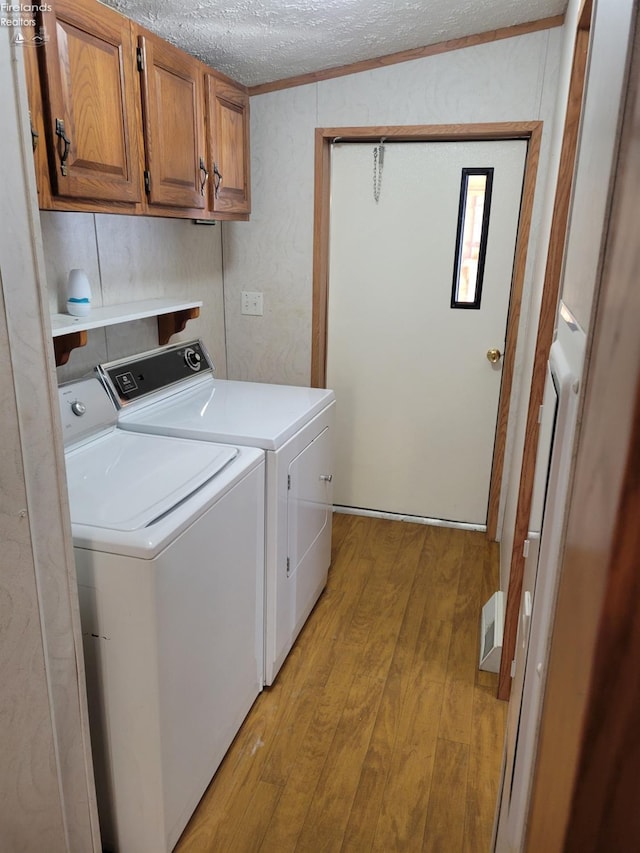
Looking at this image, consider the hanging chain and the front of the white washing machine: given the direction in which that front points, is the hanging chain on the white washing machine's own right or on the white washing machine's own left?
on the white washing machine's own left

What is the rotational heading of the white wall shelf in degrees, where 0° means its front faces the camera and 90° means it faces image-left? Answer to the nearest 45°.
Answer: approximately 315°

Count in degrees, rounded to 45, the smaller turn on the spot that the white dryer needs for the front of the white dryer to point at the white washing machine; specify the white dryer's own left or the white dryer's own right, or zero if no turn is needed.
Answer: approximately 90° to the white dryer's own right

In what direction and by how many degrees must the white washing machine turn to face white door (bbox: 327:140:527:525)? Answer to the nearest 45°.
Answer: approximately 90° to its left

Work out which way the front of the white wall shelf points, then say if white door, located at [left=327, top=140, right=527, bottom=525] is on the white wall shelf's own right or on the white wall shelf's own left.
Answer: on the white wall shelf's own left

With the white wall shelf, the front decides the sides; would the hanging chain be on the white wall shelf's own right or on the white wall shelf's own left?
on the white wall shelf's own left

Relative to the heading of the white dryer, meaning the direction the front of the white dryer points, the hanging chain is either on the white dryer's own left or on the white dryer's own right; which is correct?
on the white dryer's own left
